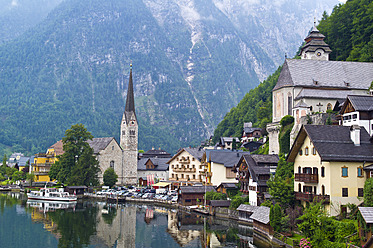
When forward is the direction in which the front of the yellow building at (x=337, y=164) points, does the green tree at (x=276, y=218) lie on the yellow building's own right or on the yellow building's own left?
on the yellow building's own right

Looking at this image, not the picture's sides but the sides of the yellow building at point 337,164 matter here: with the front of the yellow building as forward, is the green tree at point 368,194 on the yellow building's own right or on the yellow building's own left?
on the yellow building's own left

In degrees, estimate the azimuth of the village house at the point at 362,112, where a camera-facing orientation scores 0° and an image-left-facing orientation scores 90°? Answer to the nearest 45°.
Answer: approximately 45°

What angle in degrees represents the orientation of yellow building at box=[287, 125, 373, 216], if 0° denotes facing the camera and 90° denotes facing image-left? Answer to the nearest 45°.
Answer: approximately 45°

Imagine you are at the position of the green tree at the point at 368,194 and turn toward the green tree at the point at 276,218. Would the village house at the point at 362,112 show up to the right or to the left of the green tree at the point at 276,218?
right
